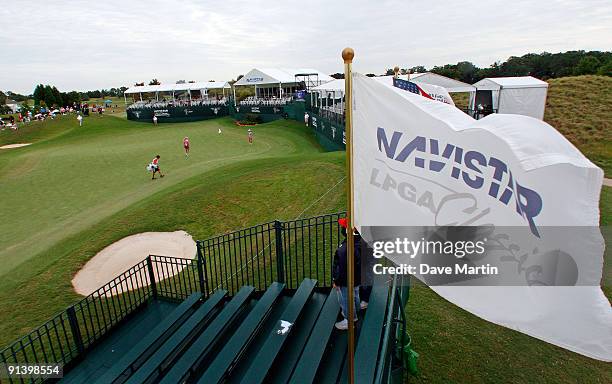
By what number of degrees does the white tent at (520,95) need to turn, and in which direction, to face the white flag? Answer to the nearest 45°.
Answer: approximately 45° to its left

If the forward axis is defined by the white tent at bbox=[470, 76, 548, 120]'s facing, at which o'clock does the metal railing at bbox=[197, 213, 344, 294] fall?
The metal railing is roughly at 11 o'clock from the white tent.

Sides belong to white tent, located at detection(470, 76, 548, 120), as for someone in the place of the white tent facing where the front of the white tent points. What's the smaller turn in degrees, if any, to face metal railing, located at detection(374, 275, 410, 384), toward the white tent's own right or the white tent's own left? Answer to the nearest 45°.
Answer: approximately 45° to the white tent's own left

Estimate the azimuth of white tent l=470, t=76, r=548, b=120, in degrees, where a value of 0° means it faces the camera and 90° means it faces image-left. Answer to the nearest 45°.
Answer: approximately 45°

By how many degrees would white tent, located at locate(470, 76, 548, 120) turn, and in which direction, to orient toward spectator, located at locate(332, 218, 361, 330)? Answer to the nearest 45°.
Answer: approximately 45° to its left

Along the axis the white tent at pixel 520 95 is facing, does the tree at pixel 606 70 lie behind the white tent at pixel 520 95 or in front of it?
behind

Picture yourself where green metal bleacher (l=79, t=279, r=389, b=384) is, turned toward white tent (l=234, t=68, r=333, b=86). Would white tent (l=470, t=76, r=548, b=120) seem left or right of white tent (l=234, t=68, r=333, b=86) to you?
right

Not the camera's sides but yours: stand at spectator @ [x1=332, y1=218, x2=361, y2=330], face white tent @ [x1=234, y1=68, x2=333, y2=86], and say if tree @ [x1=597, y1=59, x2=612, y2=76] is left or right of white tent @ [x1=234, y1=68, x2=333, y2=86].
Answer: right

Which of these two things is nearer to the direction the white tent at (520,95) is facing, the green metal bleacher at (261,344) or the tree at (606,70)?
the green metal bleacher
